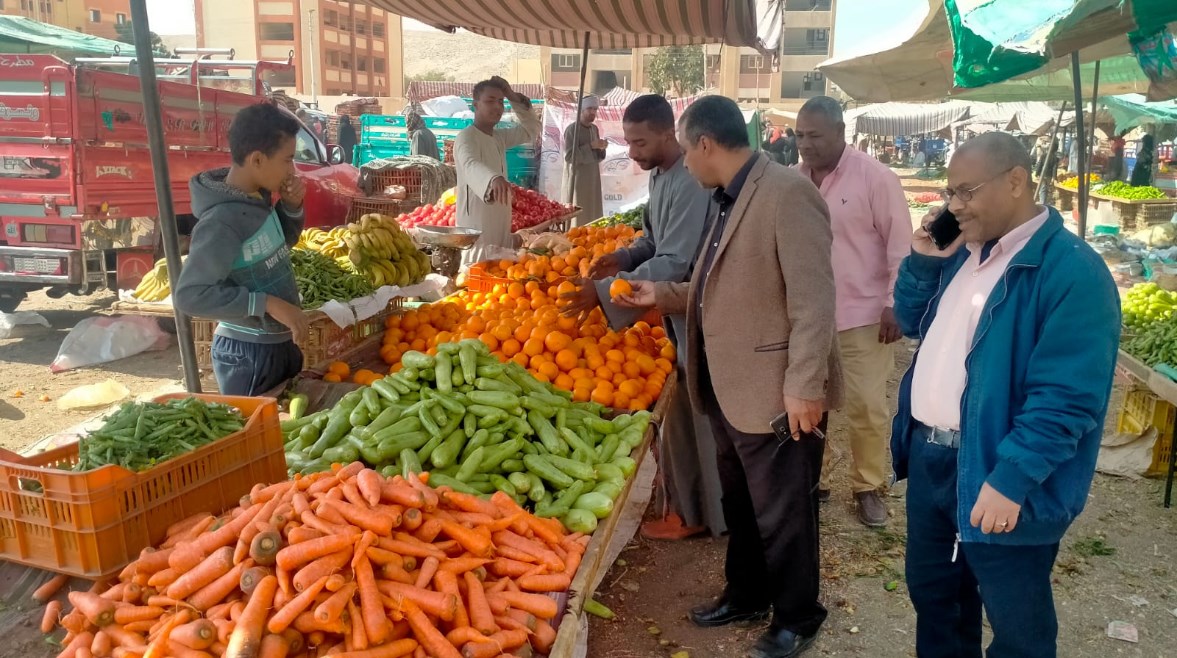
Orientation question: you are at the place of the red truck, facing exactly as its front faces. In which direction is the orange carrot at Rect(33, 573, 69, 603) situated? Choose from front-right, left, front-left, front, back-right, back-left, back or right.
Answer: back-right

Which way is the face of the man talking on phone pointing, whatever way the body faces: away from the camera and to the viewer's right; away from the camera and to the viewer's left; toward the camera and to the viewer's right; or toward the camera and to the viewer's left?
toward the camera and to the viewer's left

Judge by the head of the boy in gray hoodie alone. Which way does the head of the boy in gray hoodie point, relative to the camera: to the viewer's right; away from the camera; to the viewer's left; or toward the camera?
to the viewer's right

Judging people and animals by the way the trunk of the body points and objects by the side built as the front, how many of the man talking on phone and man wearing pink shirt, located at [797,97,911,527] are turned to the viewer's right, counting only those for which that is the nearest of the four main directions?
0

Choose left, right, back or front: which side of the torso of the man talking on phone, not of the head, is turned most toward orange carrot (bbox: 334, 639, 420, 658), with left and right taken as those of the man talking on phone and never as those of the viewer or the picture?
front

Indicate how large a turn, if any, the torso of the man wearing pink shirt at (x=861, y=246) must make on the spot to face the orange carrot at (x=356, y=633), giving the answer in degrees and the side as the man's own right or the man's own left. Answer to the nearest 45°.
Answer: approximately 45° to the man's own left

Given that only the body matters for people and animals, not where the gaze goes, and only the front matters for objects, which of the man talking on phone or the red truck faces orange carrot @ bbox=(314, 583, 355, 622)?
the man talking on phone

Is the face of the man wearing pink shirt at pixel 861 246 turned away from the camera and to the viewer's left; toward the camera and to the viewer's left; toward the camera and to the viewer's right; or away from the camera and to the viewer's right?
toward the camera and to the viewer's left

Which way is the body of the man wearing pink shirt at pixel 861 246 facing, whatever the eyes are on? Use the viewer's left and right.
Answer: facing the viewer and to the left of the viewer

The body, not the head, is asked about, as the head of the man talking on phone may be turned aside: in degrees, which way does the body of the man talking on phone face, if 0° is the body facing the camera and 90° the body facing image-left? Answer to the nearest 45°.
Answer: approximately 45°

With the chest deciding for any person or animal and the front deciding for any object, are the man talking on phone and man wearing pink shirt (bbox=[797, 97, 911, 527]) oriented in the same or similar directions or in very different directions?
same or similar directions

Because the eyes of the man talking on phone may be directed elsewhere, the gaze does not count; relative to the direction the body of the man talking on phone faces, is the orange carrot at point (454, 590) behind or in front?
in front

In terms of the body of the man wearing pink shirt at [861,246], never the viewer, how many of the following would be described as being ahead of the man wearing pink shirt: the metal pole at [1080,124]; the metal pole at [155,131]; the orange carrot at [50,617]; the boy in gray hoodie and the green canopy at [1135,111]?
3

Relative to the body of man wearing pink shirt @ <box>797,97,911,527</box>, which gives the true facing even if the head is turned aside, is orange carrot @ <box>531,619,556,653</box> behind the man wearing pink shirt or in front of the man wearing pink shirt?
in front

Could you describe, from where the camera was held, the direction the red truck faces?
facing away from the viewer and to the right of the viewer

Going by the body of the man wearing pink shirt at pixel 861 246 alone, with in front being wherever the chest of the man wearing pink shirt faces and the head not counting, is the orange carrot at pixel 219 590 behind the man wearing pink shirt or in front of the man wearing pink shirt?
in front

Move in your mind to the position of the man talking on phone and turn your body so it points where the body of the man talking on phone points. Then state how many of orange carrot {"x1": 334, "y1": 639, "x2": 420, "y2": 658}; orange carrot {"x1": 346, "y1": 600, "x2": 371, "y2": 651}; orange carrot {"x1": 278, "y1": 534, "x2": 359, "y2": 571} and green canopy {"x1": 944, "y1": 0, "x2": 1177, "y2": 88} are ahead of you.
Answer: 3
